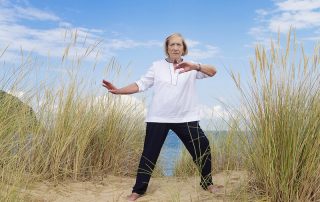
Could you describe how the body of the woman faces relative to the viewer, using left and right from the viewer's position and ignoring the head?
facing the viewer

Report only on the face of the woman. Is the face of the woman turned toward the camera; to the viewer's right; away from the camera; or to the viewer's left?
toward the camera
